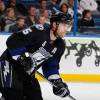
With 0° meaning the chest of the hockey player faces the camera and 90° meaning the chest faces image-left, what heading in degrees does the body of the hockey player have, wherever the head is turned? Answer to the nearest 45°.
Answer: approximately 315°
